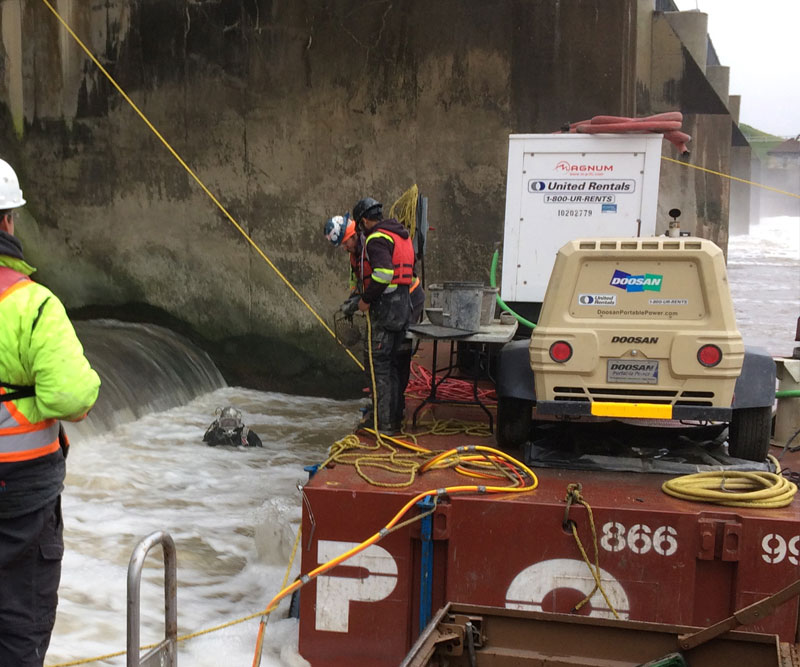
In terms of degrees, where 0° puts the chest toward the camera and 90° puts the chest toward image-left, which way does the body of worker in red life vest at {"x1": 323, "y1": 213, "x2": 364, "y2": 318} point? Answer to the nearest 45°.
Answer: approximately 90°

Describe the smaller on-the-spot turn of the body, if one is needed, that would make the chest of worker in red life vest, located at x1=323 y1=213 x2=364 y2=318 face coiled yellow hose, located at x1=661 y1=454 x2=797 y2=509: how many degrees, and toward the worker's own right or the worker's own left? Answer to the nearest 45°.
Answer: approximately 135° to the worker's own left

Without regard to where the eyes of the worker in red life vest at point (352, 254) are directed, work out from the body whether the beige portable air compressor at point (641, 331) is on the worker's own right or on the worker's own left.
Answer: on the worker's own left

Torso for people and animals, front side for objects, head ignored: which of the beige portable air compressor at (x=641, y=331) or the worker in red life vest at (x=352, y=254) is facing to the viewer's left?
the worker in red life vest

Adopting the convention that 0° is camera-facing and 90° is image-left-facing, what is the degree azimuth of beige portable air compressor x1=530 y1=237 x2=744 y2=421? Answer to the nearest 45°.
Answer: approximately 180°

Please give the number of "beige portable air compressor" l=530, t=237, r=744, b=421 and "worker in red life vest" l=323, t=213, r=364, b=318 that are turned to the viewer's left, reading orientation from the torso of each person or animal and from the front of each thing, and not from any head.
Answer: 1

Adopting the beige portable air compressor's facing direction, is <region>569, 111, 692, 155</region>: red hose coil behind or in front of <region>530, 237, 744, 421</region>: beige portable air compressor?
in front

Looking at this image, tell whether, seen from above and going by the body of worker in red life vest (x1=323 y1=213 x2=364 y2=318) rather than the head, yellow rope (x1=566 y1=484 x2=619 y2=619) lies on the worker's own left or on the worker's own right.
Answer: on the worker's own left

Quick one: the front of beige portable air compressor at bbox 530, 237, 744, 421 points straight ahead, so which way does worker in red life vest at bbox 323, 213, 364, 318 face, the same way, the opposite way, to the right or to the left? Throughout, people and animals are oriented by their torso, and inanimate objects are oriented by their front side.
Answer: to the left
